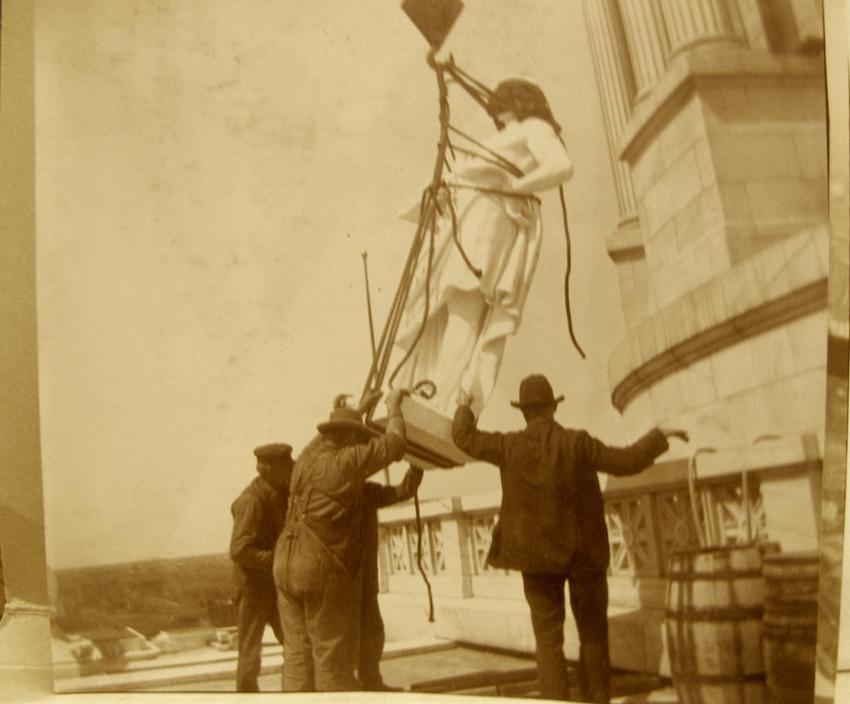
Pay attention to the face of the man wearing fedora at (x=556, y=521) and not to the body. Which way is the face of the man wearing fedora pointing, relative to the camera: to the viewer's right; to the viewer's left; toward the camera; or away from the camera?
away from the camera

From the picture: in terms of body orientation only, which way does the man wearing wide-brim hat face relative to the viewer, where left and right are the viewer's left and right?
facing away from the viewer and to the right of the viewer

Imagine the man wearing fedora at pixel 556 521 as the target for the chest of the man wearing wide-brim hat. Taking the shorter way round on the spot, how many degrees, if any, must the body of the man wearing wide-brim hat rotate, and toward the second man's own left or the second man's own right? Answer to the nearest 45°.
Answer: approximately 90° to the second man's own right

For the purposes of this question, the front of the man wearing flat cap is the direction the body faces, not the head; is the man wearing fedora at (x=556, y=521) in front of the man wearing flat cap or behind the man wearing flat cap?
in front

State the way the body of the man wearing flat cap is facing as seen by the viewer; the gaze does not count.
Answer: to the viewer's right

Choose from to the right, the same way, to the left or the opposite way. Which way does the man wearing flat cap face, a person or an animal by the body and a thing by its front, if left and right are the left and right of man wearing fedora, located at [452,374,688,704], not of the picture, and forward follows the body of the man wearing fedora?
to the right

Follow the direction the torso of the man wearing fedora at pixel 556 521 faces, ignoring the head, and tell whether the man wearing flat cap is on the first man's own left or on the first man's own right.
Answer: on the first man's own left

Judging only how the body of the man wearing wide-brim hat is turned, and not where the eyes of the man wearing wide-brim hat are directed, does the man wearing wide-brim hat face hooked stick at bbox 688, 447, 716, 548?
no

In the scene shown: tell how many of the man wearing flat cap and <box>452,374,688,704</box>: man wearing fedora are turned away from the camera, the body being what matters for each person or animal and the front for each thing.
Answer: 1

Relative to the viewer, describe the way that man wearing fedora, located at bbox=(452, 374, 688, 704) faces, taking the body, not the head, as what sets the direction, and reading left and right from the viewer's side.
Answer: facing away from the viewer

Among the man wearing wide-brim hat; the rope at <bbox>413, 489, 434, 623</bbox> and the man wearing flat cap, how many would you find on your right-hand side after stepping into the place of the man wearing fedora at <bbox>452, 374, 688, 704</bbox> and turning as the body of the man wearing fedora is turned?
0

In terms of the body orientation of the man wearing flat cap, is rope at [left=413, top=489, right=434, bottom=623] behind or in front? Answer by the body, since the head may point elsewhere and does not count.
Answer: in front

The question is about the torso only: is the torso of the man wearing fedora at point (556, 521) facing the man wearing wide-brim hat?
no
